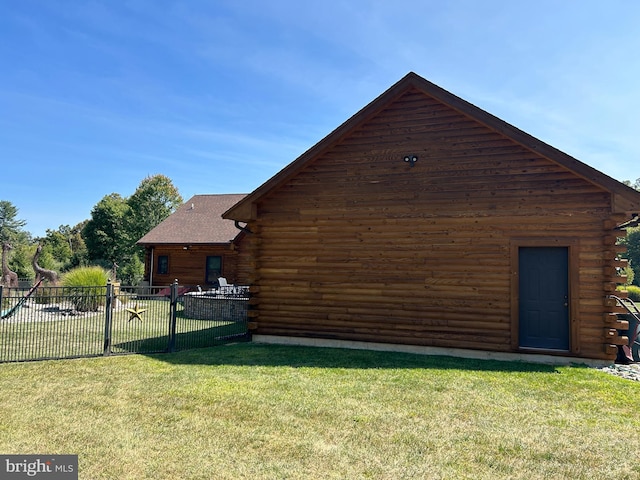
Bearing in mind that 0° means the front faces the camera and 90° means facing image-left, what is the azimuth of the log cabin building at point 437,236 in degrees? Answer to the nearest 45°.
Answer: approximately 0°

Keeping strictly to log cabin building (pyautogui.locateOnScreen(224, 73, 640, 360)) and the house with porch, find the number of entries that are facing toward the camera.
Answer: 2

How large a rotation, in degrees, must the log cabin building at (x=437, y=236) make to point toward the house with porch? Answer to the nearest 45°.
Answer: approximately 135° to its right

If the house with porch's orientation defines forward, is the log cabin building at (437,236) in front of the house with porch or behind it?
in front

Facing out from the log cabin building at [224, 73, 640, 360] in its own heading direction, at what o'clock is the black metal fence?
The black metal fence is roughly at 3 o'clock from the log cabin building.

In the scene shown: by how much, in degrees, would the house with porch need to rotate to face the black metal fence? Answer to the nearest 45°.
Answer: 0° — it already faces it
